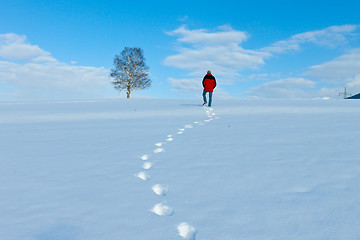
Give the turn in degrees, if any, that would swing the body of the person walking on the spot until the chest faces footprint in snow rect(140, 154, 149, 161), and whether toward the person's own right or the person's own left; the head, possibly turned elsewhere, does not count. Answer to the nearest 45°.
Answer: approximately 180°

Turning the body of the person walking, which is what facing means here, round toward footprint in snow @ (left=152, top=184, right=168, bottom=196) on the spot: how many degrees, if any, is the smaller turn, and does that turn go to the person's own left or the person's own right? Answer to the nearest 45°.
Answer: approximately 180°

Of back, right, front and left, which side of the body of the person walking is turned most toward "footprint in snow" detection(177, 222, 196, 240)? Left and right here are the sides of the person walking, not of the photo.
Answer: back

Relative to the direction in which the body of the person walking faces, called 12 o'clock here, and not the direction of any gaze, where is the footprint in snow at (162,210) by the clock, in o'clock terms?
The footprint in snow is roughly at 6 o'clock from the person walking.

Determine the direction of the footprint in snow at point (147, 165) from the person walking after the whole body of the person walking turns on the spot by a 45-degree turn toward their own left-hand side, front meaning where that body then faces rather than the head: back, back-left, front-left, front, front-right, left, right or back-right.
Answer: back-left

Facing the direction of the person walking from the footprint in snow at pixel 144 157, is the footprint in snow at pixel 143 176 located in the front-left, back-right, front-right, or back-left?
back-right

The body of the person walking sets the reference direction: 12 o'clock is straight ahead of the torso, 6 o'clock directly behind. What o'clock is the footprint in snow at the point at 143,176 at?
The footprint in snow is roughly at 6 o'clock from the person walking.

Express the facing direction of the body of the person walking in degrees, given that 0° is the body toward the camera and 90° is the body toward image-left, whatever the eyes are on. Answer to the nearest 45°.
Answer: approximately 180°
